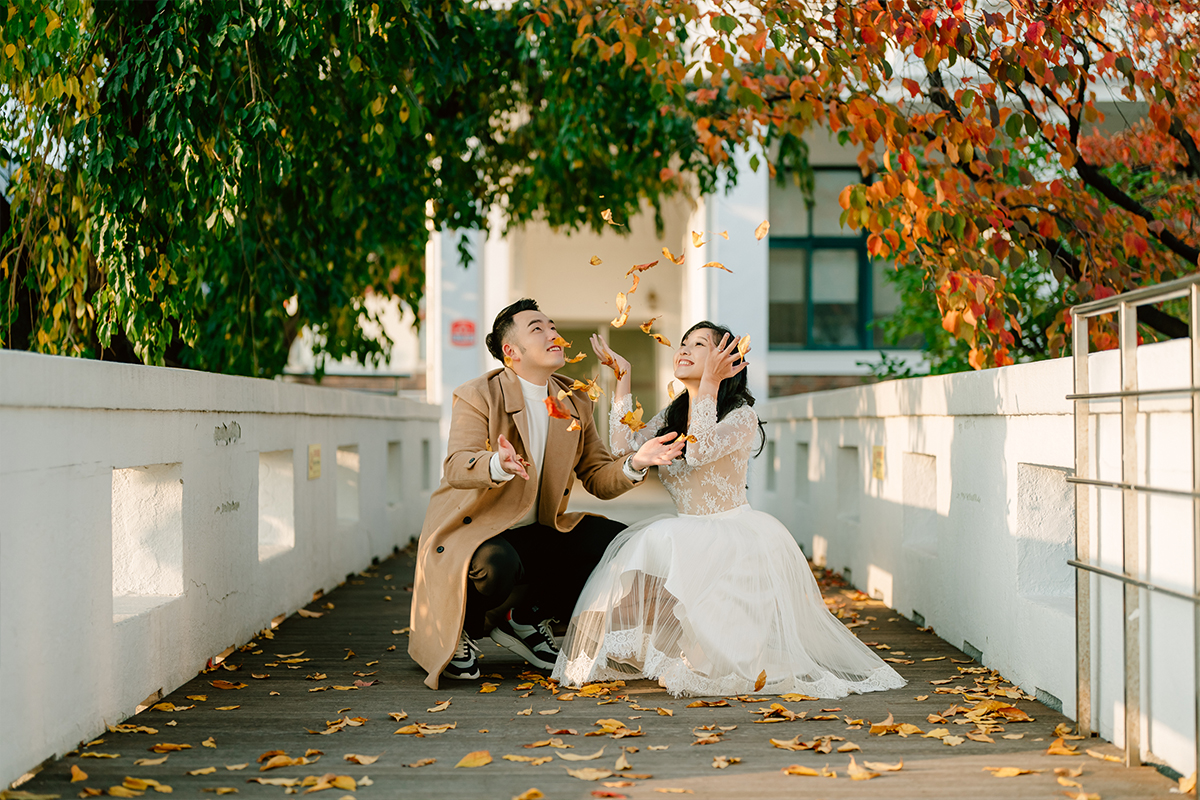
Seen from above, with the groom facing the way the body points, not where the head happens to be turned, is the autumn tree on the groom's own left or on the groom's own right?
on the groom's own left

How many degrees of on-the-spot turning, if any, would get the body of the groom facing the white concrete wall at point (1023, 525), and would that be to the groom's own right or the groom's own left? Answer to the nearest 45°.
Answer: approximately 45° to the groom's own left

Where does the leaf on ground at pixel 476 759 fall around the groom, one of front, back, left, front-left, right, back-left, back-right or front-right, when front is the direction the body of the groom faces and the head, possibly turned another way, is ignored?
front-right

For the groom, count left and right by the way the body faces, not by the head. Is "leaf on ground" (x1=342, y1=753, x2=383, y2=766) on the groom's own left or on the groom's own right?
on the groom's own right

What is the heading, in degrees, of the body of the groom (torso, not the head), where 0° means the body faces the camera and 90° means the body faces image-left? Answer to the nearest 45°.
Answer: approximately 315°

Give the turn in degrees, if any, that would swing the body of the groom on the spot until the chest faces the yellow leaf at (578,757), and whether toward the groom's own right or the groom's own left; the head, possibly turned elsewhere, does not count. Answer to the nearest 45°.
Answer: approximately 45° to the groom's own right

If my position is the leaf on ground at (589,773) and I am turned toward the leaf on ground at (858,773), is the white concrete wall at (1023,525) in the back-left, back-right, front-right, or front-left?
front-left

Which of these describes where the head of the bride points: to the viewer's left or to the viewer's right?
to the viewer's left

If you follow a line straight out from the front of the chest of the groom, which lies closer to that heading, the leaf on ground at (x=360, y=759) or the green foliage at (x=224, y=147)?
the leaf on ground

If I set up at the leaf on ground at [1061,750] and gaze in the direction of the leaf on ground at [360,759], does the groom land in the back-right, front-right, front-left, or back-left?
front-right

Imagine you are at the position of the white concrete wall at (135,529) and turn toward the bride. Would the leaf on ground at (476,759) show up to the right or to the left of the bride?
right

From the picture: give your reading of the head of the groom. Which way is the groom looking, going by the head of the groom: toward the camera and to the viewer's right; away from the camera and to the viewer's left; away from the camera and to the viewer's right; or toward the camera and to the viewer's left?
toward the camera and to the viewer's right

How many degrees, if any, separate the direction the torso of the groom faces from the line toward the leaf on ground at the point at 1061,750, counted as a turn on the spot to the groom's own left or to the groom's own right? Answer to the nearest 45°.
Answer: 0° — they already face it

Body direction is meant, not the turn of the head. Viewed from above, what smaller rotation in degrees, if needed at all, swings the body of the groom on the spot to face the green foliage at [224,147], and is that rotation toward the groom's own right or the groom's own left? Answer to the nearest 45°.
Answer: approximately 180°

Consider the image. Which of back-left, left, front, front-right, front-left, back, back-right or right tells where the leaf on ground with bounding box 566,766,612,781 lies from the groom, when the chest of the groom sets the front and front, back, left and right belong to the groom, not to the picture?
front-right
